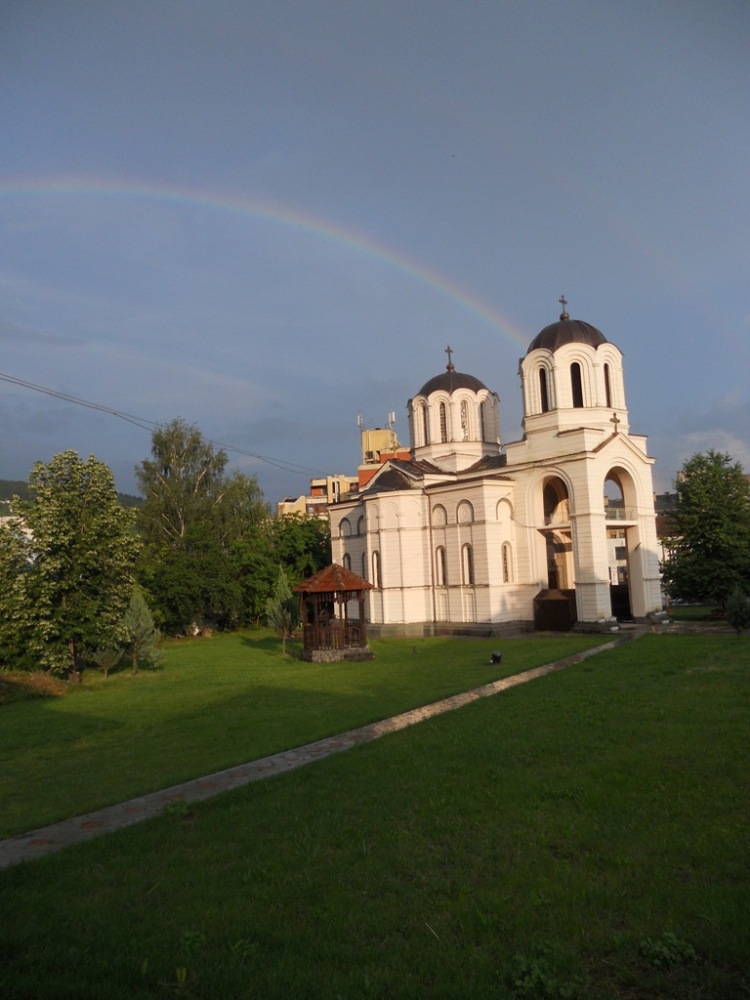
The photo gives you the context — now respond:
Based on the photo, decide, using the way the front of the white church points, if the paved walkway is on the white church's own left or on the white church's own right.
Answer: on the white church's own right

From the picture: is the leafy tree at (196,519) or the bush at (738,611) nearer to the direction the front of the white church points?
the bush

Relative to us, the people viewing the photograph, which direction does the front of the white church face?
facing the viewer and to the right of the viewer

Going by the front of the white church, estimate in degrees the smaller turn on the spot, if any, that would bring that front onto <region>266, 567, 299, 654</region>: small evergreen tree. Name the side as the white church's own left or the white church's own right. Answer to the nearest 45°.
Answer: approximately 90° to the white church's own right

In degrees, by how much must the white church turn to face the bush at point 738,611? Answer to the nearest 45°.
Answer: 0° — it already faces it

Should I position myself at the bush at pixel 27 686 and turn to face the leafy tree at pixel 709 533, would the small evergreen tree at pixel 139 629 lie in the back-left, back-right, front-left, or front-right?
front-left

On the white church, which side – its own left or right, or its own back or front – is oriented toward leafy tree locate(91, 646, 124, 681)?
right

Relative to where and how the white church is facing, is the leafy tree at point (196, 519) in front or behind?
behind

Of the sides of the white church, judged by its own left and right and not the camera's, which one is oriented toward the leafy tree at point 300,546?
back

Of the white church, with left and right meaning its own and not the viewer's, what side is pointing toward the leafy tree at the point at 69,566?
right

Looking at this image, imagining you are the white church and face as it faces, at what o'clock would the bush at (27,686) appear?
The bush is roughly at 3 o'clock from the white church.
